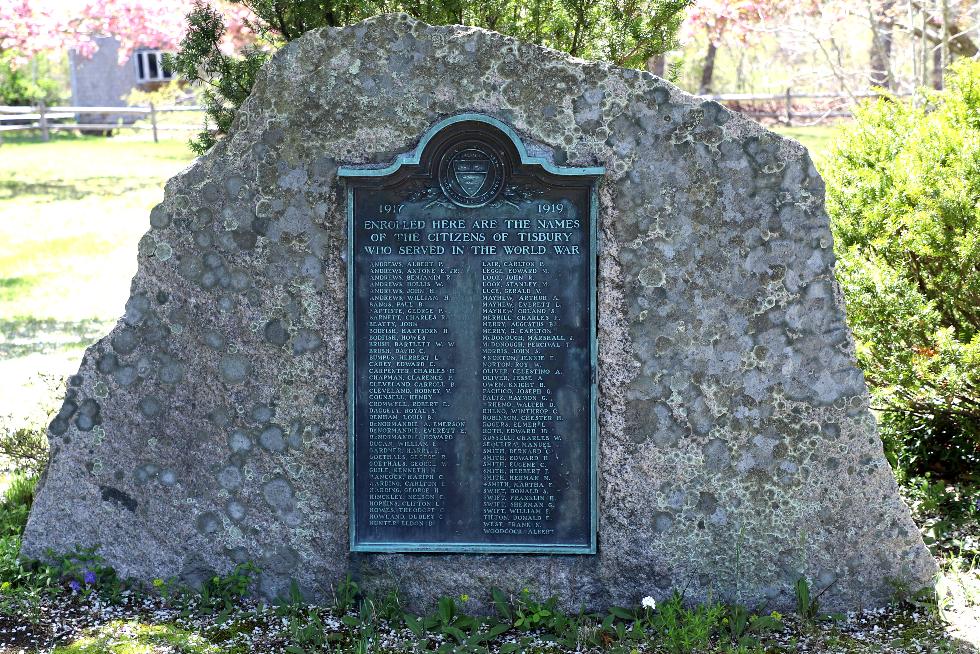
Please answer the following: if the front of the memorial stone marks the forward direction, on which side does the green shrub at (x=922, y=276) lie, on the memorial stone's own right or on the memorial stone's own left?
on the memorial stone's own left

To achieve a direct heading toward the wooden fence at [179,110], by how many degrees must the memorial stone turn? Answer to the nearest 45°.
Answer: approximately 180°

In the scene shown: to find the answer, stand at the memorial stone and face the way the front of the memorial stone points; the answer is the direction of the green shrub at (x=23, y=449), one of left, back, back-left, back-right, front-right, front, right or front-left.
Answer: back-right

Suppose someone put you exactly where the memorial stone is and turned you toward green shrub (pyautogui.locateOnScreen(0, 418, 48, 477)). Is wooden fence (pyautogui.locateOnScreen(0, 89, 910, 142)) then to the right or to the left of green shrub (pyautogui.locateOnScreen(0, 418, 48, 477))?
right

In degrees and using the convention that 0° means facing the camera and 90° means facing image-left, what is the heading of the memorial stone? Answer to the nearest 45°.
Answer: approximately 0°
